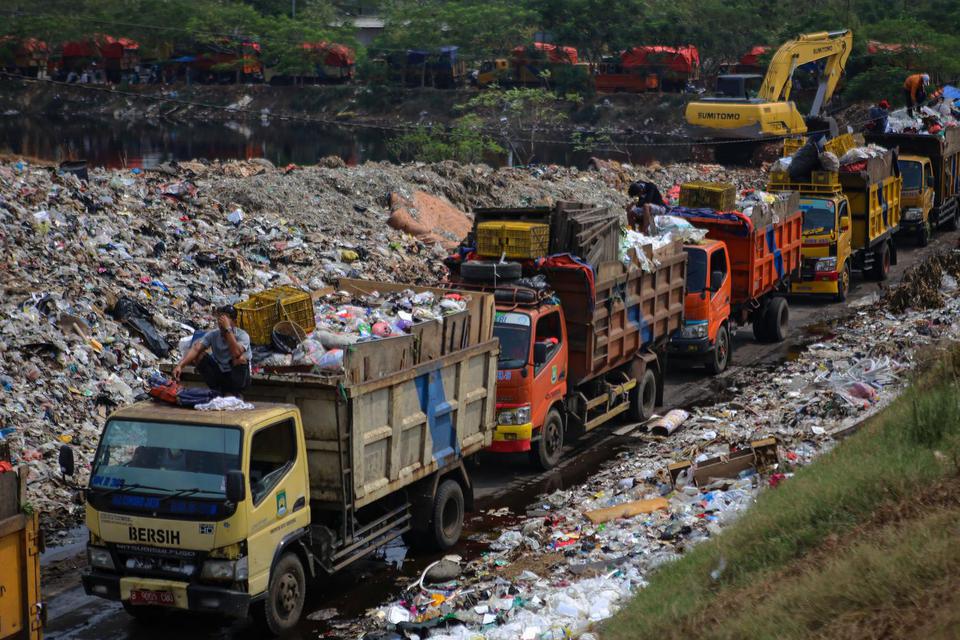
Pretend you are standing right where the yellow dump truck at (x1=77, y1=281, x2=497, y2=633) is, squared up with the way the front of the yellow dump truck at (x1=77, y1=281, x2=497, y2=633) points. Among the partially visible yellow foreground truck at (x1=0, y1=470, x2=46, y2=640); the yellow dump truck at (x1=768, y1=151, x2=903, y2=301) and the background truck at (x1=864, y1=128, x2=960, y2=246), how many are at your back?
2

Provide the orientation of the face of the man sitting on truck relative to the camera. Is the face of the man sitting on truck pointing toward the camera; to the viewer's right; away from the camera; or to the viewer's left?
toward the camera

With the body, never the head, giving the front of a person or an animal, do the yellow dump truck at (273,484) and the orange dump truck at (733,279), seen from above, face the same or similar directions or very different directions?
same or similar directions

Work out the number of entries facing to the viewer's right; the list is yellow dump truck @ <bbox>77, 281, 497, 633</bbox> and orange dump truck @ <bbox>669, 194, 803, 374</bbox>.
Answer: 0

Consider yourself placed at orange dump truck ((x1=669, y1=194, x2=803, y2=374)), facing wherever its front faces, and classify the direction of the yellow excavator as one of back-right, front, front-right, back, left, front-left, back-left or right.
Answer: back-right

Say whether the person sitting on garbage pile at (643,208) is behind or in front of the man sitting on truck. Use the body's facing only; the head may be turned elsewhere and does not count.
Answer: behind

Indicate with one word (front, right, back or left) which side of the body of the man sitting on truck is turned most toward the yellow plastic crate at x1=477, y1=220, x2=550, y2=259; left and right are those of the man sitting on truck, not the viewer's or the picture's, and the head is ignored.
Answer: back

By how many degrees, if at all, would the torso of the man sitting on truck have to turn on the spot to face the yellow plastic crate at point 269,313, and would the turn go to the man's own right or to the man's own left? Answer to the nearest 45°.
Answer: approximately 180°

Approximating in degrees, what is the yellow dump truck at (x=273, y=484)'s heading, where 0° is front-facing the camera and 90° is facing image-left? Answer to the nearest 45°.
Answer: approximately 45°

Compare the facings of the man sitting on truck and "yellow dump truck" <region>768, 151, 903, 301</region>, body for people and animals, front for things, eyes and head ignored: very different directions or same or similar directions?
same or similar directions

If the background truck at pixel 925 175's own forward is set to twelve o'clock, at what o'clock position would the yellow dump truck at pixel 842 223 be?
The yellow dump truck is roughly at 11 o'clock from the background truck.

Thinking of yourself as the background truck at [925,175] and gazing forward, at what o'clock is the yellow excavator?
The yellow excavator is roughly at 4 o'clock from the background truck.

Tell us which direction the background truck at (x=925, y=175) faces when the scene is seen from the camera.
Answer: facing the viewer and to the left of the viewer

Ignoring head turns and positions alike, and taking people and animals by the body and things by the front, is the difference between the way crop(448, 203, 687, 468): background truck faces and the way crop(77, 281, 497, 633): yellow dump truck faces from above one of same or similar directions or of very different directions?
same or similar directions

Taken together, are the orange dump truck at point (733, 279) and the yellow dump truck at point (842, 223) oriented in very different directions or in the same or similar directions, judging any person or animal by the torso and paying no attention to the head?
same or similar directions

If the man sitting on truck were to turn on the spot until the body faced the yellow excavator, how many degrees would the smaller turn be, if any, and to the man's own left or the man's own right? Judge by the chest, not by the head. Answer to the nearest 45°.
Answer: approximately 180°

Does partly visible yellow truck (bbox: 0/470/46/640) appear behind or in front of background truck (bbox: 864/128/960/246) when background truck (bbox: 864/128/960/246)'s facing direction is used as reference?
in front
